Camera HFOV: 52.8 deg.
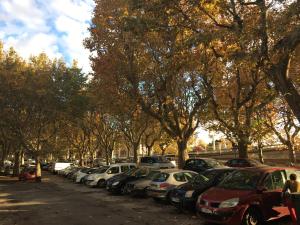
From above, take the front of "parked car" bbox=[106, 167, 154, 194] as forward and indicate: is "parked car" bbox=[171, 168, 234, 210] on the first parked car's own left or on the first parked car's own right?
on the first parked car's own left

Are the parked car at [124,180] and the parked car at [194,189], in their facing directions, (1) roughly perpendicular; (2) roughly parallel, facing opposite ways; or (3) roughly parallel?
roughly parallel

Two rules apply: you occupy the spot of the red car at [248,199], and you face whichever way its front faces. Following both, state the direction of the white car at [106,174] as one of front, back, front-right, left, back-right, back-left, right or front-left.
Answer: right

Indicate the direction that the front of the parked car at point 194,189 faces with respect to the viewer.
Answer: facing the viewer and to the left of the viewer

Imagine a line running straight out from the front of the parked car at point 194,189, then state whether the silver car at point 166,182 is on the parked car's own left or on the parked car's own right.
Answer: on the parked car's own right

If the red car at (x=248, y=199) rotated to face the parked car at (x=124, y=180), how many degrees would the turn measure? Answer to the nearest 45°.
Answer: approximately 90° to its right

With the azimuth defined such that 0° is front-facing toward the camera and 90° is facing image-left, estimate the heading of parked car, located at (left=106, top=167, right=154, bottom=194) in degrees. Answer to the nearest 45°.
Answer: approximately 45°

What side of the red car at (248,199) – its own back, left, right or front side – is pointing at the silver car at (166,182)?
right

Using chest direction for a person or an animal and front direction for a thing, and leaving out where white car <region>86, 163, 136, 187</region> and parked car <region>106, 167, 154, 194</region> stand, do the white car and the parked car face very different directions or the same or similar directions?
same or similar directions

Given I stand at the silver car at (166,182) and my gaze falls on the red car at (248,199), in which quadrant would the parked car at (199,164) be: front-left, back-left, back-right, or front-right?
back-left

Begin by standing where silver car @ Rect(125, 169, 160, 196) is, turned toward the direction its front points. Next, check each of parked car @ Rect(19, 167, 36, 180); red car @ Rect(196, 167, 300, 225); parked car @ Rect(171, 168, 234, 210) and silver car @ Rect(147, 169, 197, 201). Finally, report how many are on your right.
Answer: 1

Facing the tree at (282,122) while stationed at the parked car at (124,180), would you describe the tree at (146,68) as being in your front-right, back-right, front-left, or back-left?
front-left
